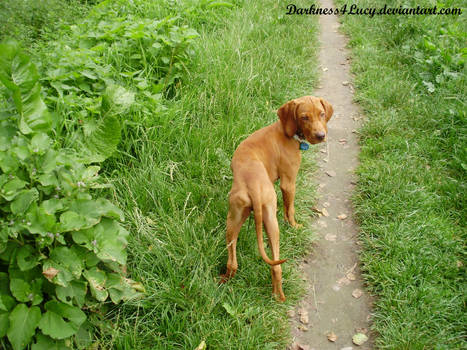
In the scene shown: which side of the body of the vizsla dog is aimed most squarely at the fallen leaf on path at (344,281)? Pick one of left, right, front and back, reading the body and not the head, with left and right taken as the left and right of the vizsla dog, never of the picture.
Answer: right

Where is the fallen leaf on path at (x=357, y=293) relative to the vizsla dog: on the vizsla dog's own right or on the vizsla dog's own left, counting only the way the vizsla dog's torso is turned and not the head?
on the vizsla dog's own right

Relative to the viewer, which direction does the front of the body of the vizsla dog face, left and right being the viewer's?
facing away from the viewer and to the right of the viewer

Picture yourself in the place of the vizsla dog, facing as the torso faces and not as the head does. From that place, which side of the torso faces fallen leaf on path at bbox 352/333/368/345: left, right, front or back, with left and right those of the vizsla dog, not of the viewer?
right
